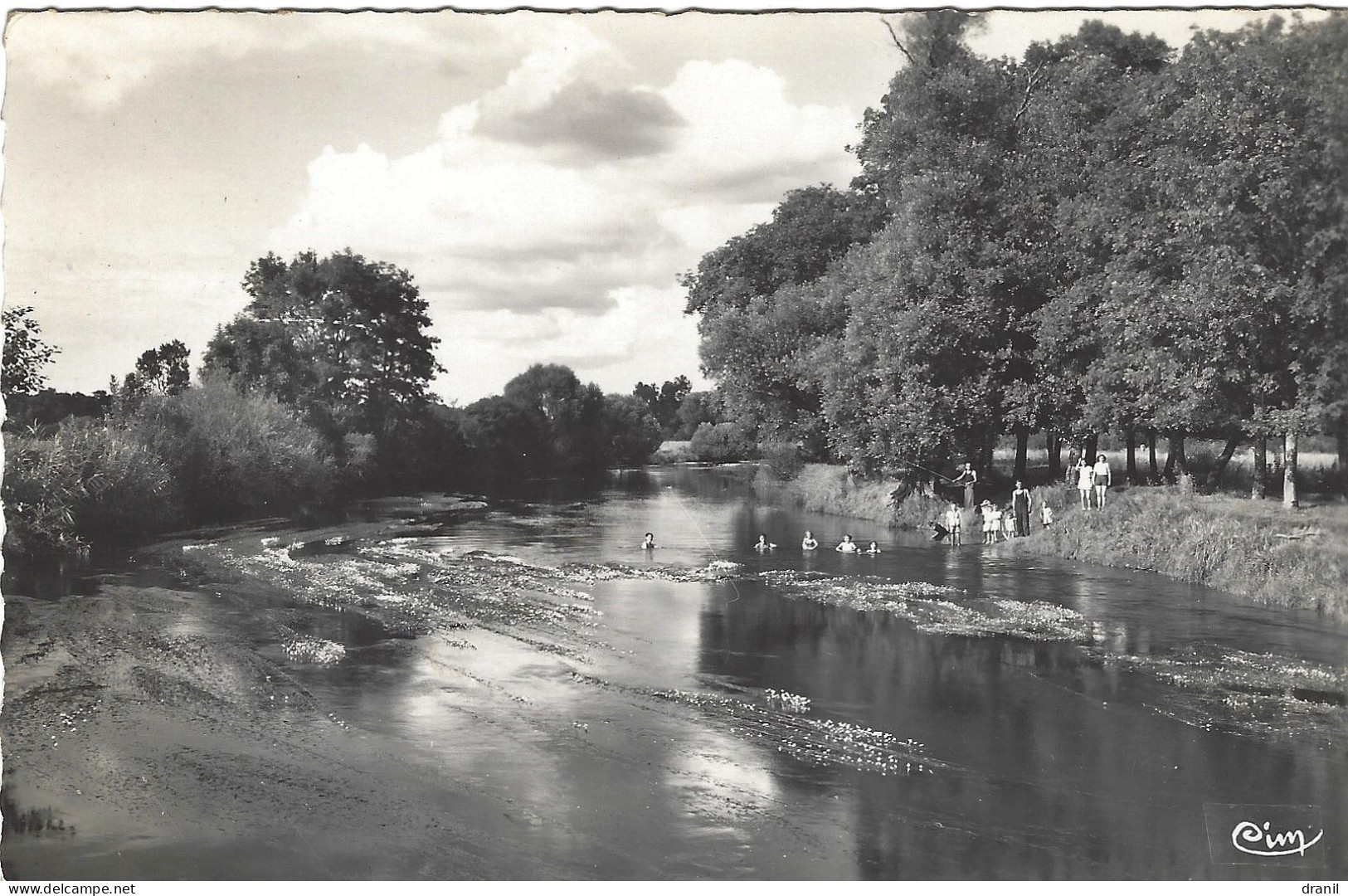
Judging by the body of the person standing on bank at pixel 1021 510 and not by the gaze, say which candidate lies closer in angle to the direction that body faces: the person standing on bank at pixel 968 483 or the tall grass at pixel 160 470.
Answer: the tall grass

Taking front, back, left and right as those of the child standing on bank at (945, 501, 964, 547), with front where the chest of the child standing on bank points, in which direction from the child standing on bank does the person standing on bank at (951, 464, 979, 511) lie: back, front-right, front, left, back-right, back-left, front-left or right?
back

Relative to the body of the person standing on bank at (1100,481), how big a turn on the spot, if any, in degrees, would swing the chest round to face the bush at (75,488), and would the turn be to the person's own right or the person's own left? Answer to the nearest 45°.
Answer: approximately 45° to the person's own right

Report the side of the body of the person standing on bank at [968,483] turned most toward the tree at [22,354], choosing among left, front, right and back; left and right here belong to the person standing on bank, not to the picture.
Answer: front

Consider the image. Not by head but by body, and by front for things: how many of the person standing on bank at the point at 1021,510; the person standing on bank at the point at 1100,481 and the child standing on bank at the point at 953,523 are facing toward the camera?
3

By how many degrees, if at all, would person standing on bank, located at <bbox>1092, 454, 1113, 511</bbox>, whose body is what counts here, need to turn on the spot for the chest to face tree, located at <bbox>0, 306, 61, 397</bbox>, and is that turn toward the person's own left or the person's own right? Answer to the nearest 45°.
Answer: approximately 45° to the person's own right

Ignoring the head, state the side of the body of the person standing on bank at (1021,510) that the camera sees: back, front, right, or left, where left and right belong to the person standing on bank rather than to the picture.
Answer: front

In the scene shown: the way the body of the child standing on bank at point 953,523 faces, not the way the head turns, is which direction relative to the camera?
toward the camera
